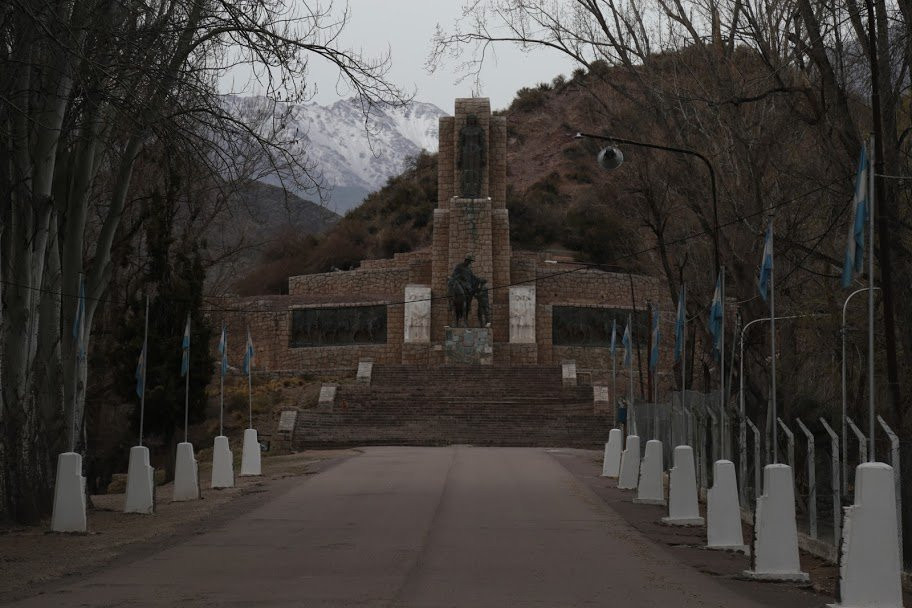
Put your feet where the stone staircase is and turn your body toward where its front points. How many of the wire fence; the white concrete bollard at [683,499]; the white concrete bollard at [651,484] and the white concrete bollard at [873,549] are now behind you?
0

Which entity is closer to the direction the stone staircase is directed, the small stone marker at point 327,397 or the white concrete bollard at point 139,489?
the white concrete bollard

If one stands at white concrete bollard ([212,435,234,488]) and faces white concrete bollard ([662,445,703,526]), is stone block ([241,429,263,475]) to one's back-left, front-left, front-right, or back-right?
back-left

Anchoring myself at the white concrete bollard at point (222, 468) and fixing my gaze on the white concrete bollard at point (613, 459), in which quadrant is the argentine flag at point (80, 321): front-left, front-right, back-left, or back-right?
back-right

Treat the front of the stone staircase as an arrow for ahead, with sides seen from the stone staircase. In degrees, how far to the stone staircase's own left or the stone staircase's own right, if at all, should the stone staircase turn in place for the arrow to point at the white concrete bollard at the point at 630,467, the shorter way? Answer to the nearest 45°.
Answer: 0° — it already faces it

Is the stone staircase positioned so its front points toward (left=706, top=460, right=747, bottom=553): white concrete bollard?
yes

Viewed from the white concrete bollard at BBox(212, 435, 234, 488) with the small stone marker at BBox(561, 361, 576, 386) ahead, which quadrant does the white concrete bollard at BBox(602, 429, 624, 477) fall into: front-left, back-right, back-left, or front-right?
front-right

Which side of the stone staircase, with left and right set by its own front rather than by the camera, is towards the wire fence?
front

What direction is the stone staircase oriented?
toward the camera

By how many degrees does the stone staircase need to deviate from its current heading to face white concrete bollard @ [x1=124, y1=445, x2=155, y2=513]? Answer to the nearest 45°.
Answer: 0° — it already faces it

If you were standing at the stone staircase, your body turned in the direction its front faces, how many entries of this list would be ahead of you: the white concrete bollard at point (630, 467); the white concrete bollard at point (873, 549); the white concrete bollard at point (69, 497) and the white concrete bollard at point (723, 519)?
4

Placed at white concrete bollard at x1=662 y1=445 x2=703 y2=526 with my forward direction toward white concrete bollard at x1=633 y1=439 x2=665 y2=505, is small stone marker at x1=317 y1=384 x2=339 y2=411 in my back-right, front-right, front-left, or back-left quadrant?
front-left

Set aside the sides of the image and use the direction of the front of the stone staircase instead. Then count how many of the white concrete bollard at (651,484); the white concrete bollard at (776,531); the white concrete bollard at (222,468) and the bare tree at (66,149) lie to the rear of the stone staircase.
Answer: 0

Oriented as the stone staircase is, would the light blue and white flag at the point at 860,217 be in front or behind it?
in front

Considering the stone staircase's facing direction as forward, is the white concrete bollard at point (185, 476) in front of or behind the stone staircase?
in front
